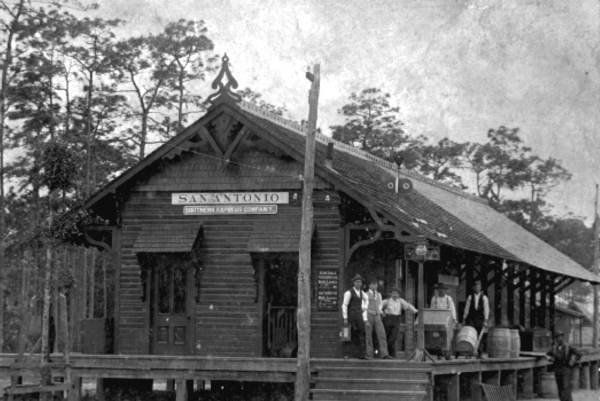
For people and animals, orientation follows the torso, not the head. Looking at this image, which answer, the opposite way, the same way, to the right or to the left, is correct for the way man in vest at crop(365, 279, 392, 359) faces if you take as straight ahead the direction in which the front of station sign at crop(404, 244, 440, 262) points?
the same way

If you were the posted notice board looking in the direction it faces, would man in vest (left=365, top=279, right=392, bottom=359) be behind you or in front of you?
in front

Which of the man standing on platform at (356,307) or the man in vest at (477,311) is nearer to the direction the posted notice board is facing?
the man standing on platform

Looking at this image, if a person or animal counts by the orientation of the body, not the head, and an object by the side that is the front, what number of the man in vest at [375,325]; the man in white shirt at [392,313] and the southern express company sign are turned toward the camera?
3

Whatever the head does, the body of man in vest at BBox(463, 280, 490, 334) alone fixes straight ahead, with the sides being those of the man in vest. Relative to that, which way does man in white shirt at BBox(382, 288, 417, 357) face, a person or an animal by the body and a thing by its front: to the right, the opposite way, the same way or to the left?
the same way

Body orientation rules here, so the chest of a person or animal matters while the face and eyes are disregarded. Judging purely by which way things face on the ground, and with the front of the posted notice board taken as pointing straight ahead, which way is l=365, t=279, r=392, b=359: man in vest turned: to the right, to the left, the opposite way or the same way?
the same way

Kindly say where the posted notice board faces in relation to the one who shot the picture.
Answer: facing the viewer

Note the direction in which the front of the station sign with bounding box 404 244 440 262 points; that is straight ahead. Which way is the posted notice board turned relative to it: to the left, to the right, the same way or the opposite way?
the same way

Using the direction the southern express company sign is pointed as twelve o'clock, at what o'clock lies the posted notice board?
The posted notice board is roughly at 10 o'clock from the southern express company sign.

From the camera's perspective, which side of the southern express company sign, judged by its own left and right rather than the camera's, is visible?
front

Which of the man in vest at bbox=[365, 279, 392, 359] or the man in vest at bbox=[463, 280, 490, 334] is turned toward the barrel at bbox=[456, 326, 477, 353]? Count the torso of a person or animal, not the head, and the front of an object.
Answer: the man in vest at bbox=[463, 280, 490, 334]

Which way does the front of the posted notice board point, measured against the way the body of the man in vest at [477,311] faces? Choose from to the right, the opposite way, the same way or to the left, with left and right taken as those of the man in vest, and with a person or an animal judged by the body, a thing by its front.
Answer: the same way

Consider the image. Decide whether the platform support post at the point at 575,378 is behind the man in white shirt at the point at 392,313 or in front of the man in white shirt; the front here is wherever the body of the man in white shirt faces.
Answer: behind

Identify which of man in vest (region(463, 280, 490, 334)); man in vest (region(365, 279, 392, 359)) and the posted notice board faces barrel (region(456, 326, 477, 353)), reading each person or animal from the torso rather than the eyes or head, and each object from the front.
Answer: man in vest (region(463, 280, 490, 334))

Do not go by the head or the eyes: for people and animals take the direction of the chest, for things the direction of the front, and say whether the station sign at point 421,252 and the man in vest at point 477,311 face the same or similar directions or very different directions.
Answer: same or similar directions
